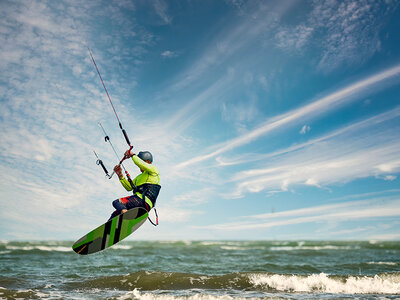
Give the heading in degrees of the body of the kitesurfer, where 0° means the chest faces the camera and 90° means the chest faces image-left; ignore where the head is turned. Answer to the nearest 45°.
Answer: approximately 90°
